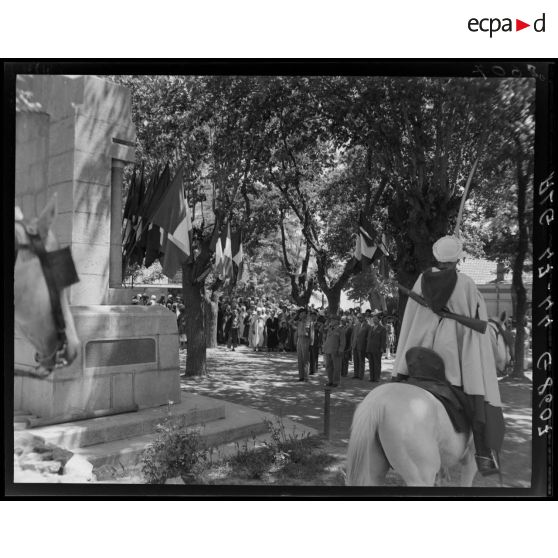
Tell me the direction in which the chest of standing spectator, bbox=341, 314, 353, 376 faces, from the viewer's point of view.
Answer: to the viewer's left

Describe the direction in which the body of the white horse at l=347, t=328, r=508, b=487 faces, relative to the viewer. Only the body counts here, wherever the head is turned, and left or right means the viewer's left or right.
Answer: facing away from the viewer and to the right of the viewer

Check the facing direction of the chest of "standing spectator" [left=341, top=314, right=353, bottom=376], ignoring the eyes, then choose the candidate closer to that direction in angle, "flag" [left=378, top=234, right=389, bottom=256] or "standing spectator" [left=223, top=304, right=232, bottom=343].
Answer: the standing spectator

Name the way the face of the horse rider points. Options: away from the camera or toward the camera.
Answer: away from the camera

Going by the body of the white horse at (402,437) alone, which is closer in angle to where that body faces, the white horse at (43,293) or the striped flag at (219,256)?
the striped flag
